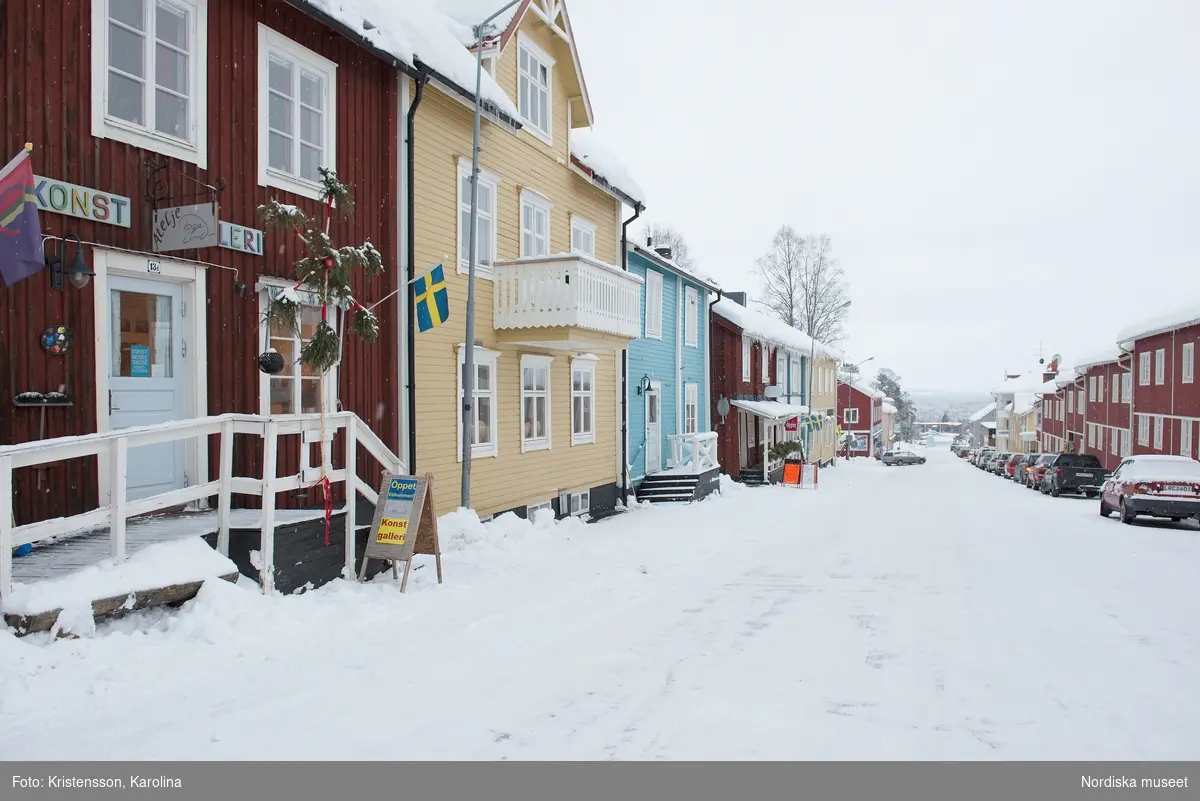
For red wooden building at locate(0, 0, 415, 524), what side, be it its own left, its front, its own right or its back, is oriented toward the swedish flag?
left

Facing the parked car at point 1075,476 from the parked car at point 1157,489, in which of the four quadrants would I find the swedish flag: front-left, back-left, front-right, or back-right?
back-left

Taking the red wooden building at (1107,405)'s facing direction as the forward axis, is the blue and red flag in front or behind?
in front

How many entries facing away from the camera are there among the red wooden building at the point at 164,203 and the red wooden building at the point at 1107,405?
0

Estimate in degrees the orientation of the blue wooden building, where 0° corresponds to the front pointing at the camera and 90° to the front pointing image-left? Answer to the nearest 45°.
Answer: approximately 315°

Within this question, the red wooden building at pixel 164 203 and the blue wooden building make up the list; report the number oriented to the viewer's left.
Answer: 0

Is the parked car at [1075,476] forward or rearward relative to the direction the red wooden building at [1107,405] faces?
forward

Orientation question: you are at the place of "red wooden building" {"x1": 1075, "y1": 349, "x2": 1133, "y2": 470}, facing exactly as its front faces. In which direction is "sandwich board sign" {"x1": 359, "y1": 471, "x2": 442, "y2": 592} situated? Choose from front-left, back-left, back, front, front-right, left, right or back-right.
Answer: front-left

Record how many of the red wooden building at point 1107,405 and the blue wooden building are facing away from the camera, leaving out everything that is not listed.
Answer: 0

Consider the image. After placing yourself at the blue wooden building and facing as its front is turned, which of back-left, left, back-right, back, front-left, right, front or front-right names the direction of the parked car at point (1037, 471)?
left

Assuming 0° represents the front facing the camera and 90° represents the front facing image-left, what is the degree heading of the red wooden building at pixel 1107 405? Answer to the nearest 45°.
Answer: approximately 45°
